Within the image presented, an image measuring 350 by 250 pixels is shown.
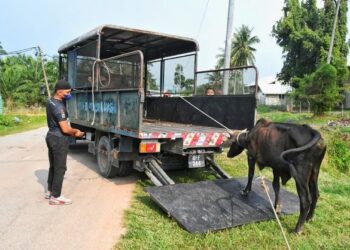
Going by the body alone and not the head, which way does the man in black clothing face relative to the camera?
to the viewer's right

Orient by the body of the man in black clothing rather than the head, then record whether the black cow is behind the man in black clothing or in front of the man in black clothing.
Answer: in front

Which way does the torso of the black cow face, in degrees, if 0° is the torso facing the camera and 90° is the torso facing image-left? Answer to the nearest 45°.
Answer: approximately 135°

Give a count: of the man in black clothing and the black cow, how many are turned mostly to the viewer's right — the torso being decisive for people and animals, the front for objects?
1

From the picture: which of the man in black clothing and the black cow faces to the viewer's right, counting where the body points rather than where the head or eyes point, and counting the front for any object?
the man in black clothing

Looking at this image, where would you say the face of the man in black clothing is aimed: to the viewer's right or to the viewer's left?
to the viewer's right

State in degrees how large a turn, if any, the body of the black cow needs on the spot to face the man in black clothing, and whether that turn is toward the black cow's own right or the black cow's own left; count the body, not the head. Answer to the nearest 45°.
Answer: approximately 45° to the black cow's own left
